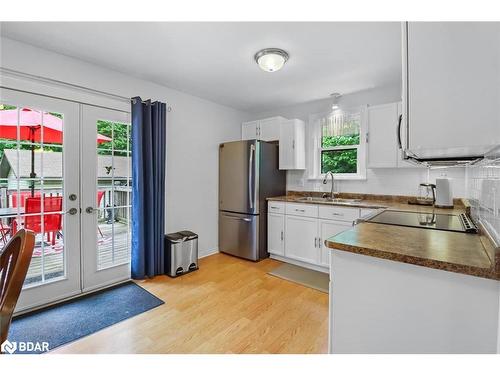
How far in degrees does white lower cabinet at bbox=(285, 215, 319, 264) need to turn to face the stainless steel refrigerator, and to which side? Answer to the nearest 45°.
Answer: approximately 45° to its right

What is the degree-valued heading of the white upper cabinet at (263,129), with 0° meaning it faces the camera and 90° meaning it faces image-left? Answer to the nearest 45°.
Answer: approximately 45°

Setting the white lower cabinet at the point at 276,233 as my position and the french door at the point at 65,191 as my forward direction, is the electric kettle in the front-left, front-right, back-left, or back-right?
back-left

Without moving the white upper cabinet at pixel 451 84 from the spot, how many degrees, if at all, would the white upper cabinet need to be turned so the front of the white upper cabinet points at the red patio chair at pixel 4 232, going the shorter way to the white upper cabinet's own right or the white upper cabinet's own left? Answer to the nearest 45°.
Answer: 0° — it already faces it

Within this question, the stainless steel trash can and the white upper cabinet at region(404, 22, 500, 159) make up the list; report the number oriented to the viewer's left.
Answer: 1

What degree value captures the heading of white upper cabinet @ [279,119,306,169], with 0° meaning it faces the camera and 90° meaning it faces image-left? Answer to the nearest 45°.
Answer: approximately 45°
